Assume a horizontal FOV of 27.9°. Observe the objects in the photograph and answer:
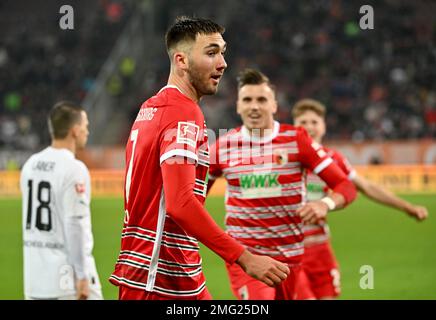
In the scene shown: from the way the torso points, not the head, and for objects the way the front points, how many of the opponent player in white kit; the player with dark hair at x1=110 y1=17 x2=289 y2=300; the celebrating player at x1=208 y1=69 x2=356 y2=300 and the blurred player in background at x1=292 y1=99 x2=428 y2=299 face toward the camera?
2

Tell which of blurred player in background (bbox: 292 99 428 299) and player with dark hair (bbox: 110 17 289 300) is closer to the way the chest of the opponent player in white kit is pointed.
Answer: the blurred player in background

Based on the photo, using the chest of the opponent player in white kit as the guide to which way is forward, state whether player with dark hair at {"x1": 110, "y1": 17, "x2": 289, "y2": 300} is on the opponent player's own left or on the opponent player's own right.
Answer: on the opponent player's own right

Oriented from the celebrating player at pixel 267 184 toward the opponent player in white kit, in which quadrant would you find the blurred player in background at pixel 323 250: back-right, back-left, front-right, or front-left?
back-right

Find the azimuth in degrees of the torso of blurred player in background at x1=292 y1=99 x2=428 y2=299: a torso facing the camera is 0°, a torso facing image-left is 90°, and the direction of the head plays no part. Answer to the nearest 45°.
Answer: approximately 0°

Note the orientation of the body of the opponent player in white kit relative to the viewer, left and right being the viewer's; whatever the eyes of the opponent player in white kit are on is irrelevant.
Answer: facing away from the viewer and to the right of the viewer

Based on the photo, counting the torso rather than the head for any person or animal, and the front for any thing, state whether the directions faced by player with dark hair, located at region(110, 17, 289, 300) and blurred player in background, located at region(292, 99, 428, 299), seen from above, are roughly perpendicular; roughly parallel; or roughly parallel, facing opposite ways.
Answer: roughly perpendicular

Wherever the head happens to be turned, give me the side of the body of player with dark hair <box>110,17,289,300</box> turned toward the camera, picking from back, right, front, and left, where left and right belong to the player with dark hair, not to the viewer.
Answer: right

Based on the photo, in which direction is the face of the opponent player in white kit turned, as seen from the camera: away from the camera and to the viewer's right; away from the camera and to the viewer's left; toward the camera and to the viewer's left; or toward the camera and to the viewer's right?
away from the camera and to the viewer's right

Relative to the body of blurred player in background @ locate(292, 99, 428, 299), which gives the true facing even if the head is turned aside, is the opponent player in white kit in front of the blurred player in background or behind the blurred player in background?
in front

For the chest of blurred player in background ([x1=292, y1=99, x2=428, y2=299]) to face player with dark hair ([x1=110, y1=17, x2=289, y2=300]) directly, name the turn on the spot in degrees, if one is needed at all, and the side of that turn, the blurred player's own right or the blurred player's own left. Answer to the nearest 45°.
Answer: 0° — they already face them
